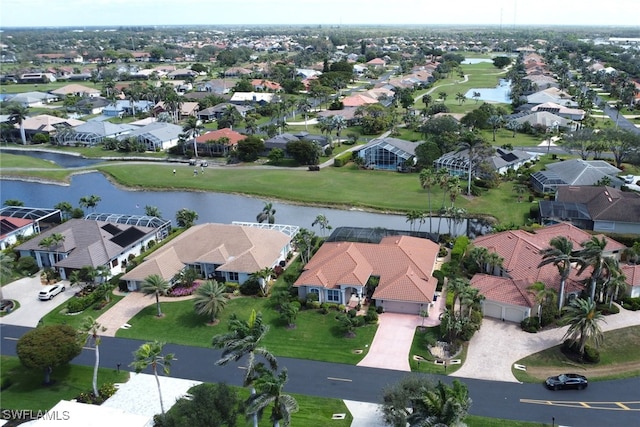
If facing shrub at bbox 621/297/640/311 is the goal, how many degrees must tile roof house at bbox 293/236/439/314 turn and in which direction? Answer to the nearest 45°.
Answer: approximately 90° to its left

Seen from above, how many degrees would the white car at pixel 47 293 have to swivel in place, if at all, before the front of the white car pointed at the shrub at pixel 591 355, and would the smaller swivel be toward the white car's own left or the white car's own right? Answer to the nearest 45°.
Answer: approximately 90° to the white car's own right

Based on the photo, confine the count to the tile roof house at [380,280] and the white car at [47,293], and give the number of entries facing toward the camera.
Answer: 1

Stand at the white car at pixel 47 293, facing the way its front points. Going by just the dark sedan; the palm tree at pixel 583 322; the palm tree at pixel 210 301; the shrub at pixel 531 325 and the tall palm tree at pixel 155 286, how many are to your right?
5

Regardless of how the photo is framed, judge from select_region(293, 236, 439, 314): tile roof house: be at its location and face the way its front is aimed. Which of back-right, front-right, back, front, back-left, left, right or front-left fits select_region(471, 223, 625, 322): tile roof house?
left

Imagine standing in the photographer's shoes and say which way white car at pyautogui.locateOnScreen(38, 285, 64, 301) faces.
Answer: facing away from the viewer and to the right of the viewer

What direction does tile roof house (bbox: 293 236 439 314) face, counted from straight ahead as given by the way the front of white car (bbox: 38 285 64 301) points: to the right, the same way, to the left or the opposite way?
the opposite way

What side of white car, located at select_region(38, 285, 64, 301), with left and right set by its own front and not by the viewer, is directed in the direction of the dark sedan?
right

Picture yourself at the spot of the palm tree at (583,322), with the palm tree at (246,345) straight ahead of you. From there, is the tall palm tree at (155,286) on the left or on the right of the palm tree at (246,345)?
right

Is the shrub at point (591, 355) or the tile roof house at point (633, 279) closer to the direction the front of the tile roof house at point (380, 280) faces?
the shrub

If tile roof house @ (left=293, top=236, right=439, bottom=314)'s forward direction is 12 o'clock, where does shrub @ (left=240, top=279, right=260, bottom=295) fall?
The shrub is roughly at 3 o'clock from the tile roof house.

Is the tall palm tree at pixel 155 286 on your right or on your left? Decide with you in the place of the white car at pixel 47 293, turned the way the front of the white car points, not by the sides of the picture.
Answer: on your right

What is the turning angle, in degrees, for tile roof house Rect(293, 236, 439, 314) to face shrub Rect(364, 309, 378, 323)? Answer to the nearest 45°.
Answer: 0° — it already faces it

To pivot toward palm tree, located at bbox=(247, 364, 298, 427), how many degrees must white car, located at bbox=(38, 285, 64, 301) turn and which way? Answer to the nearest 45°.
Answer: approximately 135° to its right

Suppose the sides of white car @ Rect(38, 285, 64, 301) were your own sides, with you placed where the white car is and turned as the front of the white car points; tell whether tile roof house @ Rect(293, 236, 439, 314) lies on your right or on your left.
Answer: on your right
